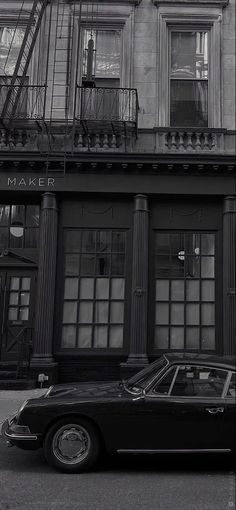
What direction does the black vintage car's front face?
to the viewer's left
